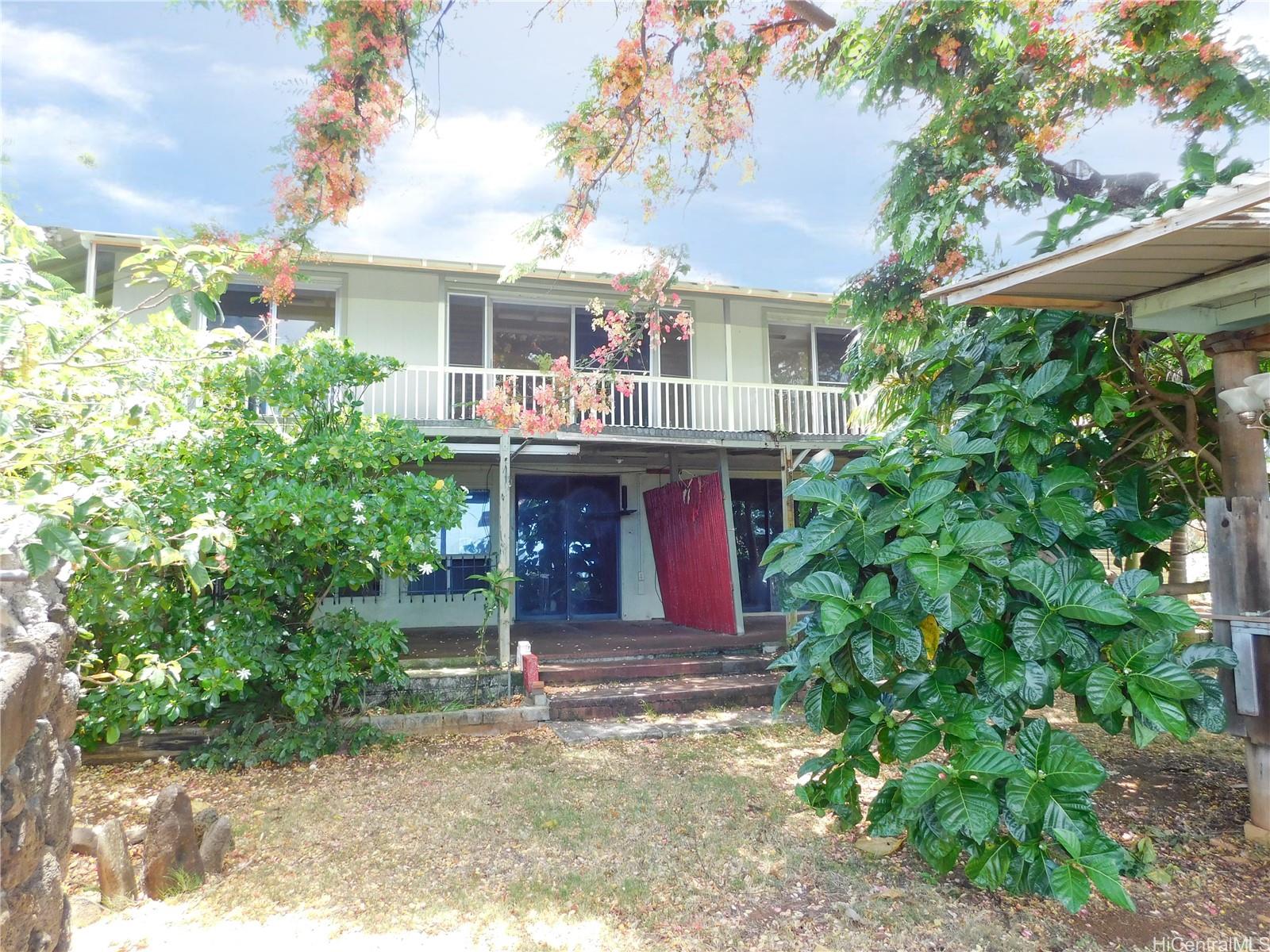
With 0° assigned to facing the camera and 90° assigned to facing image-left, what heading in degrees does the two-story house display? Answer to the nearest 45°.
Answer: approximately 0°

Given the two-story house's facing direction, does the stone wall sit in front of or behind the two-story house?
in front

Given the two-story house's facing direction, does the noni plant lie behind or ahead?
ahead

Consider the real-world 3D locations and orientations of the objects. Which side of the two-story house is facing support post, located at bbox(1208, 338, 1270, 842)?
front

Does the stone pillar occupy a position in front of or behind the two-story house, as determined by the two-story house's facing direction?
in front
